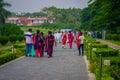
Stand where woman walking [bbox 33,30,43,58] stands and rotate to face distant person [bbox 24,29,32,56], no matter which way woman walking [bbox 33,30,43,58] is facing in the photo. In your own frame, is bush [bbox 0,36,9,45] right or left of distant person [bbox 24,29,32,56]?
right

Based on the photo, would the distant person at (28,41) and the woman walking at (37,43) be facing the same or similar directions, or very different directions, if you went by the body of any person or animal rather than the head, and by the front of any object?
same or similar directions

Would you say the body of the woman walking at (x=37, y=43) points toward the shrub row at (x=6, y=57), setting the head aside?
no

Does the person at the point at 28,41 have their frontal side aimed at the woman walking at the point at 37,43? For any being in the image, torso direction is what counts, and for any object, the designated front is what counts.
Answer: no
